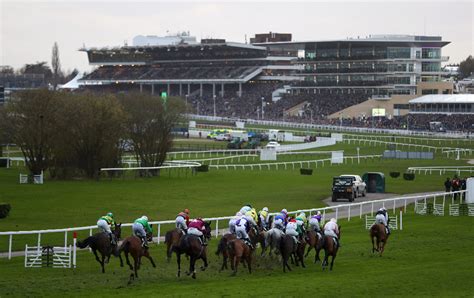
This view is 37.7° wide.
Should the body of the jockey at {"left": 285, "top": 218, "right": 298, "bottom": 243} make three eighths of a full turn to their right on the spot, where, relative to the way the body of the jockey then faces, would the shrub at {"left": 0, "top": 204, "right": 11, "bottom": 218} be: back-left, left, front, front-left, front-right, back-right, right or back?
back-right

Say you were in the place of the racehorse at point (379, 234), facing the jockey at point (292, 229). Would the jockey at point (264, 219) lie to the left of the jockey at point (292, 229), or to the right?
right

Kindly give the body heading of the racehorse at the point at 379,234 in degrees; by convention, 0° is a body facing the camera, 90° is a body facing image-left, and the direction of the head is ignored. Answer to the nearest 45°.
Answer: approximately 180°
